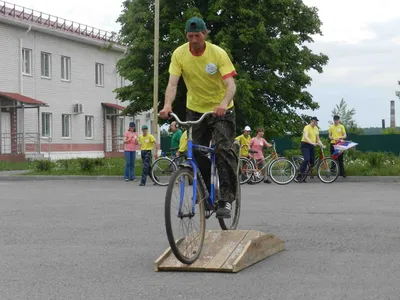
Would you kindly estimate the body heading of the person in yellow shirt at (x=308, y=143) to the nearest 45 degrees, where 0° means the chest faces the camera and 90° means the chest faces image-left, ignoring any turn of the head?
approximately 315°

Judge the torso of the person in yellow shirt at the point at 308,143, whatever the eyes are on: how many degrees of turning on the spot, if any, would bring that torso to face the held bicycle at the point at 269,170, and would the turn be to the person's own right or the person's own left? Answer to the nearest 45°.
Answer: approximately 135° to the person's own right

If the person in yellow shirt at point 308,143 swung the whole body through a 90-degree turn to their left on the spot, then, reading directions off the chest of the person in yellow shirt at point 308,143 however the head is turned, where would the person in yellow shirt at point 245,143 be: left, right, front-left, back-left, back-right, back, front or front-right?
back-left
